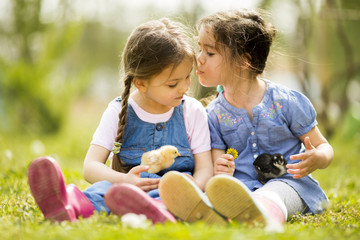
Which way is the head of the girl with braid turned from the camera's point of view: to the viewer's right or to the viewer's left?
to the viewer's right

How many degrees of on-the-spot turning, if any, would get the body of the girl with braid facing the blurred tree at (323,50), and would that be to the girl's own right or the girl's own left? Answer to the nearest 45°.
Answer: approximately 135° to the girl's own left

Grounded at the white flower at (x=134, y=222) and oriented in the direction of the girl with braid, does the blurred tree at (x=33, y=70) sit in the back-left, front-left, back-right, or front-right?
front-left

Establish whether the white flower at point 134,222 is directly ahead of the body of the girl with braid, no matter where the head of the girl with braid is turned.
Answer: yes

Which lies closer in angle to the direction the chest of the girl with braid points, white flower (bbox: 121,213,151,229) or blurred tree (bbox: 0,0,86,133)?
the white flower

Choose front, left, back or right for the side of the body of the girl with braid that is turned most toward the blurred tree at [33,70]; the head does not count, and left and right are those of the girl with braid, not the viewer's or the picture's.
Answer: back

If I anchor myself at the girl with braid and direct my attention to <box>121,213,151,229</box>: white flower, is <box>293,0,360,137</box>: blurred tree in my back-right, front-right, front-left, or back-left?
back-left

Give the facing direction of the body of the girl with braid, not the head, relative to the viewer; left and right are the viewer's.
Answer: facing the viewer

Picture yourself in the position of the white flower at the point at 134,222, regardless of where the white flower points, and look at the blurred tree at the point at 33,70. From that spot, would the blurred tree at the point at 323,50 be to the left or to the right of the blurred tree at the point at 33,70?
right

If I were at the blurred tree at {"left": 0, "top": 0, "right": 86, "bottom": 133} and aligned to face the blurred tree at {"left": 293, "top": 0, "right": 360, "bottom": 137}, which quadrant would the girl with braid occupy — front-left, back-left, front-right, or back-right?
front-right

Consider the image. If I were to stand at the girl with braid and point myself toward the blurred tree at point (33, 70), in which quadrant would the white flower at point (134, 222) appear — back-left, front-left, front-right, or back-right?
back-left

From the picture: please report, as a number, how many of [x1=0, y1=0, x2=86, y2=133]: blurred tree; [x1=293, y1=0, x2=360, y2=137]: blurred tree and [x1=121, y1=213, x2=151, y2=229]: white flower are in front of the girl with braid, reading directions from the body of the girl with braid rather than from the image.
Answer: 1

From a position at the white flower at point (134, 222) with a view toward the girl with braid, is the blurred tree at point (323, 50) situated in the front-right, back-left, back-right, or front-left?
front-right

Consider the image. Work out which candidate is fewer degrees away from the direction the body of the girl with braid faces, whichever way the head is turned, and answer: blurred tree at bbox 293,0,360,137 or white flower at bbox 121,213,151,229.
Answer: the white flower
